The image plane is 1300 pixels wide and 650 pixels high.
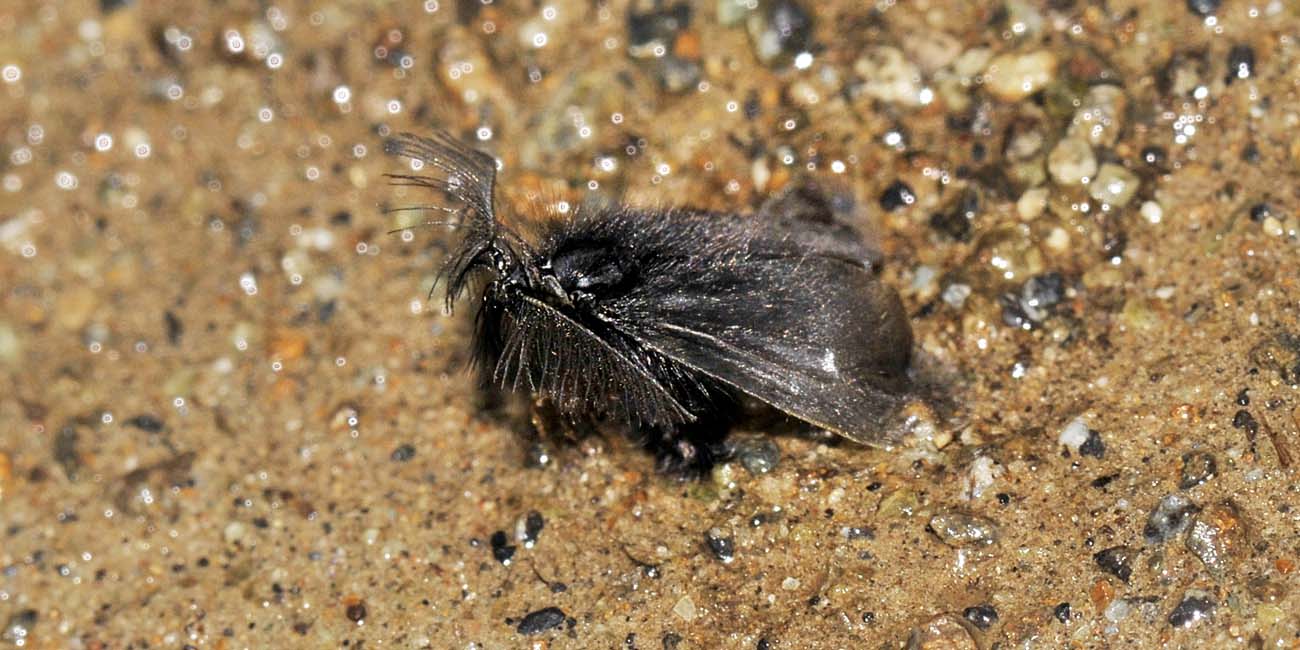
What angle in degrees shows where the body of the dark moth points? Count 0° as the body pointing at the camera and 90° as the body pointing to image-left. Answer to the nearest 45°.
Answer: approximately 90°

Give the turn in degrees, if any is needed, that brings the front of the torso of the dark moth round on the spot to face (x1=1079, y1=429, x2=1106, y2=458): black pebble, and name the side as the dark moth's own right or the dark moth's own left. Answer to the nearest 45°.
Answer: approximately 180°

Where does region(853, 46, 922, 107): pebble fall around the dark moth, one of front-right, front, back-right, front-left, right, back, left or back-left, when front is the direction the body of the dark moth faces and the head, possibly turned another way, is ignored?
back-right

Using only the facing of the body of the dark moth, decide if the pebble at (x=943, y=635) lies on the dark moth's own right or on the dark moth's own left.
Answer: on the dark moth's own left

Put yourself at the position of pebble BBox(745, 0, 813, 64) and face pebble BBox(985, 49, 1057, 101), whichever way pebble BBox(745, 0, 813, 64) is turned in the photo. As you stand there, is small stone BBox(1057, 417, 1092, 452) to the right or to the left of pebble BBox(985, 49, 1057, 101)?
right

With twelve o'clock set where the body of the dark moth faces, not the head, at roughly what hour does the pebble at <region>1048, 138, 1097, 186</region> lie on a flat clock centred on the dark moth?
The pebble is roughly at 5 o'clock from the dark moth.

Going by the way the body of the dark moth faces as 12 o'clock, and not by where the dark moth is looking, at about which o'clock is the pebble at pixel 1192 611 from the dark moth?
The pebble is roughly at 7 o'clock from the dark moth.

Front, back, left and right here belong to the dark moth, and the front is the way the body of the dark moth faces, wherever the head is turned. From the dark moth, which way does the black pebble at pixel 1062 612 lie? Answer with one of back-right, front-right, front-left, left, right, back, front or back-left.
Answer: back-left

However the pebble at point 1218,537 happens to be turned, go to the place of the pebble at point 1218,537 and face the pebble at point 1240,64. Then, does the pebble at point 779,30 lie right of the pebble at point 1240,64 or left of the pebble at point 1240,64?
left

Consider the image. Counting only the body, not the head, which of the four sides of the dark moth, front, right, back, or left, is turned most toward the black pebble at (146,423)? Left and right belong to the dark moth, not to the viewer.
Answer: front

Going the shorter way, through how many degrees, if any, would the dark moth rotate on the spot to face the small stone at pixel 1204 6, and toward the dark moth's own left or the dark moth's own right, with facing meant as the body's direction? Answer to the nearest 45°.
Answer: approximately 135° to the dark moth's own right

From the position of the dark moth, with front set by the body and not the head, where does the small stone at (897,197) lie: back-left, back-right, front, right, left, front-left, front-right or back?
back-right

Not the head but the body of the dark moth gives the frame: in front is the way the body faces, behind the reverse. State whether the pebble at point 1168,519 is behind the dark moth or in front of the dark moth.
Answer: behind

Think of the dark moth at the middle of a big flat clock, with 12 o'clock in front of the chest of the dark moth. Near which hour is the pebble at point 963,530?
The pebble is roughly at 7 o'clock from the dark moth.

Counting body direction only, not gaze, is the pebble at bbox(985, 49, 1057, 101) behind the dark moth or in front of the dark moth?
behind

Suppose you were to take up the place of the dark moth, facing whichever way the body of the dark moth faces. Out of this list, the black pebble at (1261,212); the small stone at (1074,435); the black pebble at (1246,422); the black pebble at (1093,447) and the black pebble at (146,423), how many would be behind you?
4
